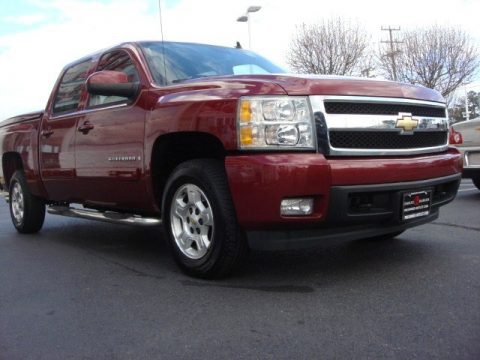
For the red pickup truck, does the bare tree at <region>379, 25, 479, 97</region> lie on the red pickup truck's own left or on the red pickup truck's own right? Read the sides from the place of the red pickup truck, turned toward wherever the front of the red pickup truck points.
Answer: on the red pickup truck's own left

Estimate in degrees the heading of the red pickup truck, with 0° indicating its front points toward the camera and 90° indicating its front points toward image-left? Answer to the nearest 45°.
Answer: approximately 315°
